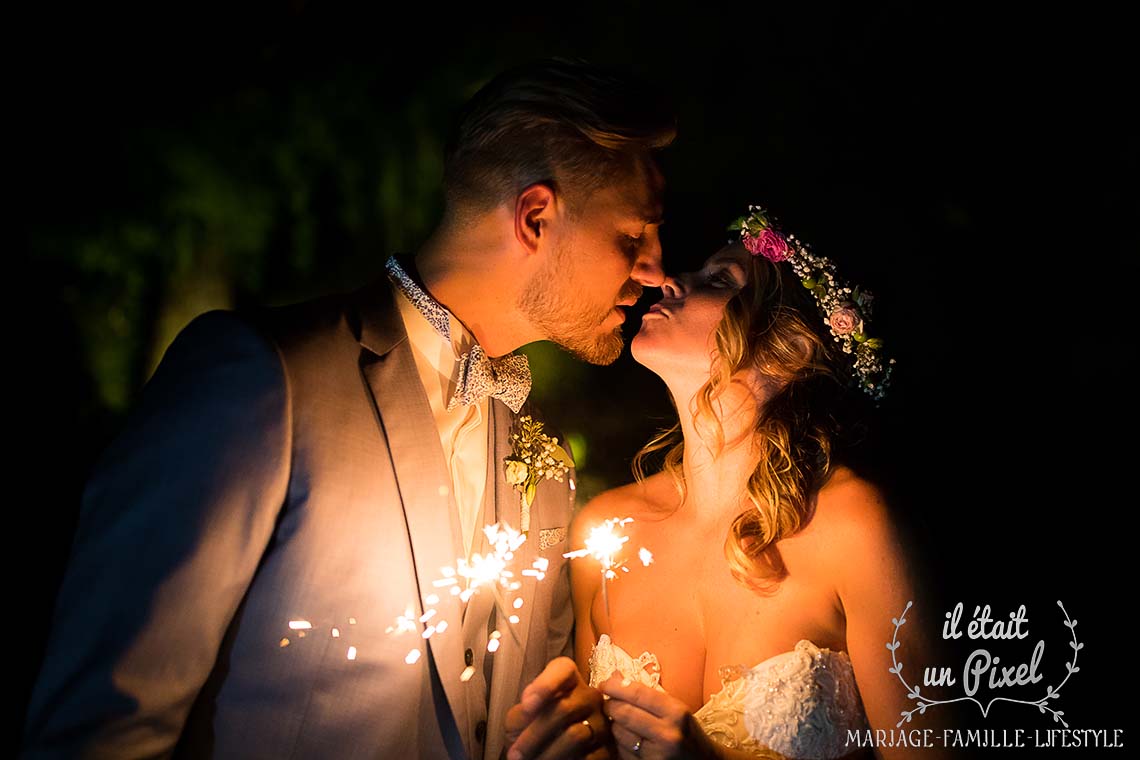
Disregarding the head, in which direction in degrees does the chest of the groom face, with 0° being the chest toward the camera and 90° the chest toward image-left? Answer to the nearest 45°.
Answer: approximately 315°

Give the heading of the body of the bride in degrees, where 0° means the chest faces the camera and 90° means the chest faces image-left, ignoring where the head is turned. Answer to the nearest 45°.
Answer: approximately 45°

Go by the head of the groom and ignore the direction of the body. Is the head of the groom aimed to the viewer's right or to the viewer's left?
to the viewer's right
